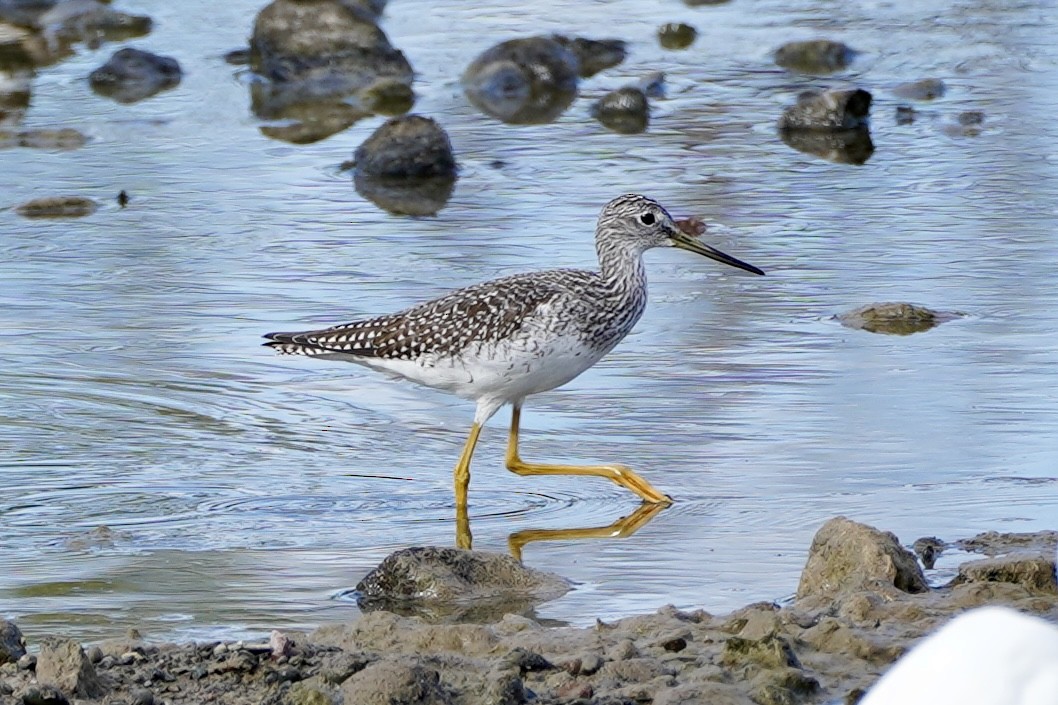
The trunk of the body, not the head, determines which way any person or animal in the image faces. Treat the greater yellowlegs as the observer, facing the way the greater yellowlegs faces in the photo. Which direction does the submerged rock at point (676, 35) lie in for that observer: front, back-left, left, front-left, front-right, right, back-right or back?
left

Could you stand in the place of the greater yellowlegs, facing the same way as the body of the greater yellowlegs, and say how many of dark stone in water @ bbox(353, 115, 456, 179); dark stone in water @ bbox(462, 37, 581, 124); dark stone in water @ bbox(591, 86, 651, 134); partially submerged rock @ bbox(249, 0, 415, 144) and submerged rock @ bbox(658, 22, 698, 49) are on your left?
5

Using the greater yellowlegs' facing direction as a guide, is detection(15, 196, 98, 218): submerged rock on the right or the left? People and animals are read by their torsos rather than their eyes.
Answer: on its left

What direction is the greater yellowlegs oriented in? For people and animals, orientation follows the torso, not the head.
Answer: to the viewer's right

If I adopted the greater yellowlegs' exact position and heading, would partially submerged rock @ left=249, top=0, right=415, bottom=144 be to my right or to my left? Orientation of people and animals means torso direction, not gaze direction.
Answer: on my left

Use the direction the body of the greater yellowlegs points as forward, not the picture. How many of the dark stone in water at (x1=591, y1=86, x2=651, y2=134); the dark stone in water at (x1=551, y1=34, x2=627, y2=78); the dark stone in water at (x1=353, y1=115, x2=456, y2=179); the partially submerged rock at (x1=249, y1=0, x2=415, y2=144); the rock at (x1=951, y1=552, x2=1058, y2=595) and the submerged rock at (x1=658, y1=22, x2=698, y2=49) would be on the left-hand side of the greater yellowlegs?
5

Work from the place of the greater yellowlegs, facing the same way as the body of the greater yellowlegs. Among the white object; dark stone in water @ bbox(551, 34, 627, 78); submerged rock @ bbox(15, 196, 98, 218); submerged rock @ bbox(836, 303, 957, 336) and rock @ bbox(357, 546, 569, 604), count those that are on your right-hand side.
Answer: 2

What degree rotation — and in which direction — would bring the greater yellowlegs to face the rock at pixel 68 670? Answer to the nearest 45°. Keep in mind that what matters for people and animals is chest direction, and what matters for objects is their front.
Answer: approximately 90° to its right

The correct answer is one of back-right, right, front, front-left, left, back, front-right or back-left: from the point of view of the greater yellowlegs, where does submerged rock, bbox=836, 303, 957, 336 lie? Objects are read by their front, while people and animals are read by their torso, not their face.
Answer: front-left

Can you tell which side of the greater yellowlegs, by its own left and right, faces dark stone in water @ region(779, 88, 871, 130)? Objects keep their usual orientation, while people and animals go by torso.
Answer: left

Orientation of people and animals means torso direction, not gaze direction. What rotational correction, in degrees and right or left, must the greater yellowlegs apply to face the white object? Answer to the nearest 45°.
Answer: approximately 90° to its right

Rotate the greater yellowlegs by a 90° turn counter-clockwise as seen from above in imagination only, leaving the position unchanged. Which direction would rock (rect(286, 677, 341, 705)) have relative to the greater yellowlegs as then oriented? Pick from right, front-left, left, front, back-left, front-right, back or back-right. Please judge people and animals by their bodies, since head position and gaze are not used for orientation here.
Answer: back

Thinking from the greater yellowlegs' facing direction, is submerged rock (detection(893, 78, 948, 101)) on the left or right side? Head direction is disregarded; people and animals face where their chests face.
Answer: on its left

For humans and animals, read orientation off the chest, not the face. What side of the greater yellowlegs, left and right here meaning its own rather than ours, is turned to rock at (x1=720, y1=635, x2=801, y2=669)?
right

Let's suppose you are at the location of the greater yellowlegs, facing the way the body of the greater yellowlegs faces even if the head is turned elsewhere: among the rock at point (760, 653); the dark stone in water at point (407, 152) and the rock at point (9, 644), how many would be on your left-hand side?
1

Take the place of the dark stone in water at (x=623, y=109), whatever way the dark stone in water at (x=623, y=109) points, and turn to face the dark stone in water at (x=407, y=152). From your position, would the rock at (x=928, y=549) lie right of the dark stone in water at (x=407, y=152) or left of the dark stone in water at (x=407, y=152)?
left

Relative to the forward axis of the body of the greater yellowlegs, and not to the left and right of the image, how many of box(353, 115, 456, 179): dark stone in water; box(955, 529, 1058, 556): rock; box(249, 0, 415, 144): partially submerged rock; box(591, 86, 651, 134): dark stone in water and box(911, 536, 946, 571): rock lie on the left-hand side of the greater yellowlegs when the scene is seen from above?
3

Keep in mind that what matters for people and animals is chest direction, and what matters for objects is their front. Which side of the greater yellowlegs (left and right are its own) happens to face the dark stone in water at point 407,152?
left
